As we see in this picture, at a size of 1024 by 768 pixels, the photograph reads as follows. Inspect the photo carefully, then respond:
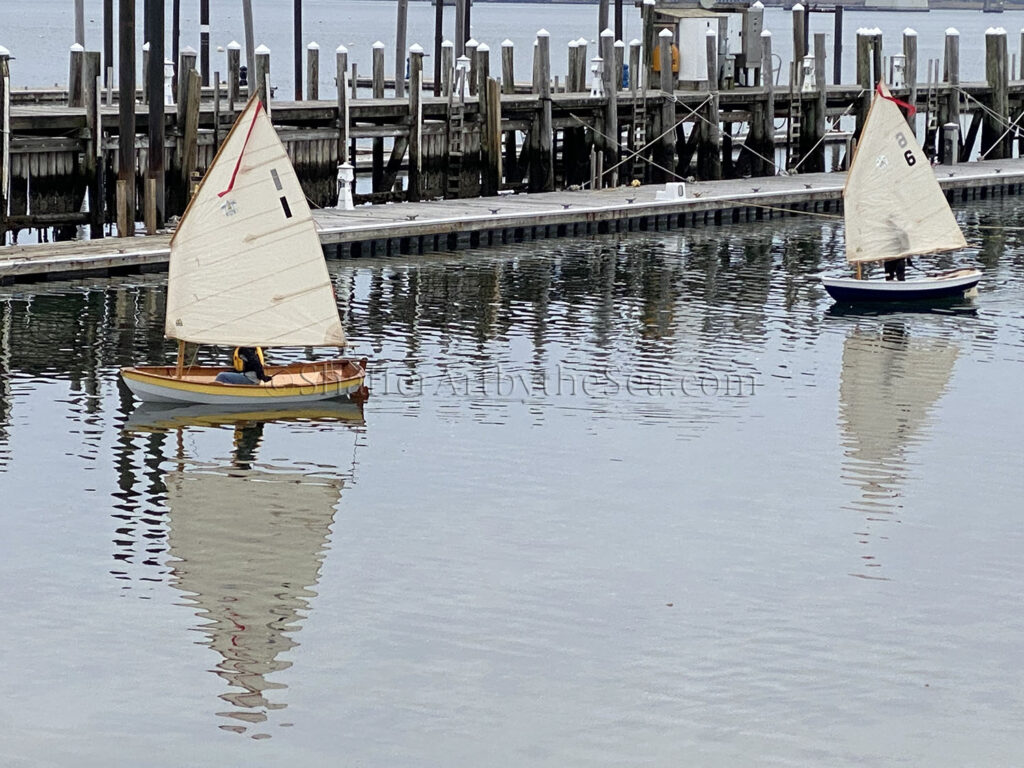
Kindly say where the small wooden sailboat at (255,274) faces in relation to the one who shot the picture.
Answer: facing to the left of the viewer

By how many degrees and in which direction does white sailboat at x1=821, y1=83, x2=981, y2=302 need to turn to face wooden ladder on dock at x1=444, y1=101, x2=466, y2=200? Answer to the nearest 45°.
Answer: approximately 45° to its right

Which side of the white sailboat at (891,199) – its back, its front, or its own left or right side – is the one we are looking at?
left

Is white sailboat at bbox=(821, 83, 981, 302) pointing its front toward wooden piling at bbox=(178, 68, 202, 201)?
yes

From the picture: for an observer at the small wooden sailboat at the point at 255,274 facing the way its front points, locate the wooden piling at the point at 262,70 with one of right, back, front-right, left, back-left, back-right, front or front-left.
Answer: right

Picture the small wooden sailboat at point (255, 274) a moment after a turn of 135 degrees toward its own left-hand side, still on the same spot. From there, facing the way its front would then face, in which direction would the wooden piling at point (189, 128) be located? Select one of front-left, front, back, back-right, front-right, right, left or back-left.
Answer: back-left

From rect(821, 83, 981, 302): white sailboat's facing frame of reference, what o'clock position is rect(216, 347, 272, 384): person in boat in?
The person in boat is roughly at 10 o'clock from the white sailboat.

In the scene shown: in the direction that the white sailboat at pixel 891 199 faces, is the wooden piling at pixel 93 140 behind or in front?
in front
